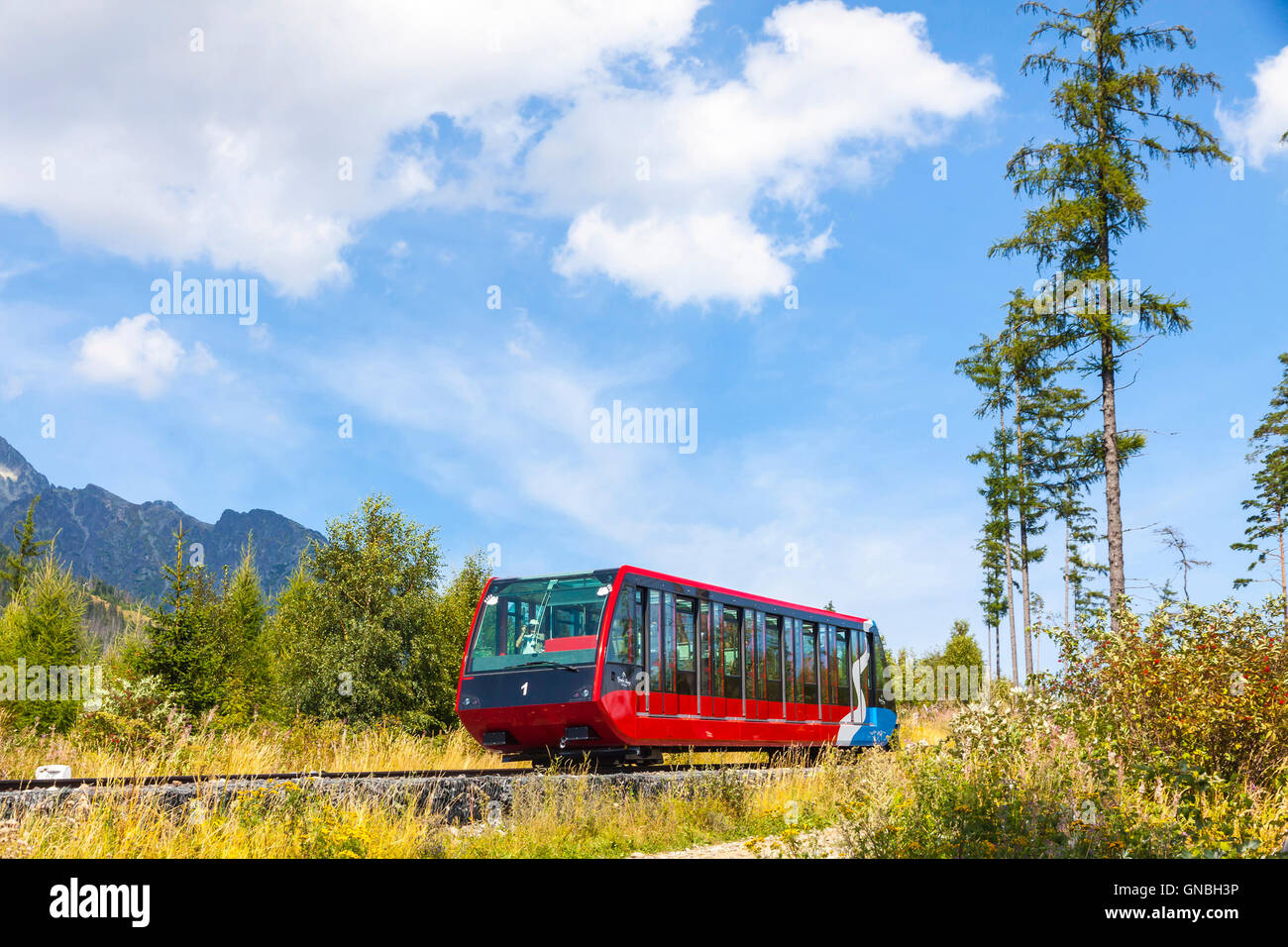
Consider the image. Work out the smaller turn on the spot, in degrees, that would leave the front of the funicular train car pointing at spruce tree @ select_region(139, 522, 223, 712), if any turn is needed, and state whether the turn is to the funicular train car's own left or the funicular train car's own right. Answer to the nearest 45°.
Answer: approximately 90° to the funicular train car's own right

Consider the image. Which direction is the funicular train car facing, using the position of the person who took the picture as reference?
facing the viewer and to the left of the viewer
